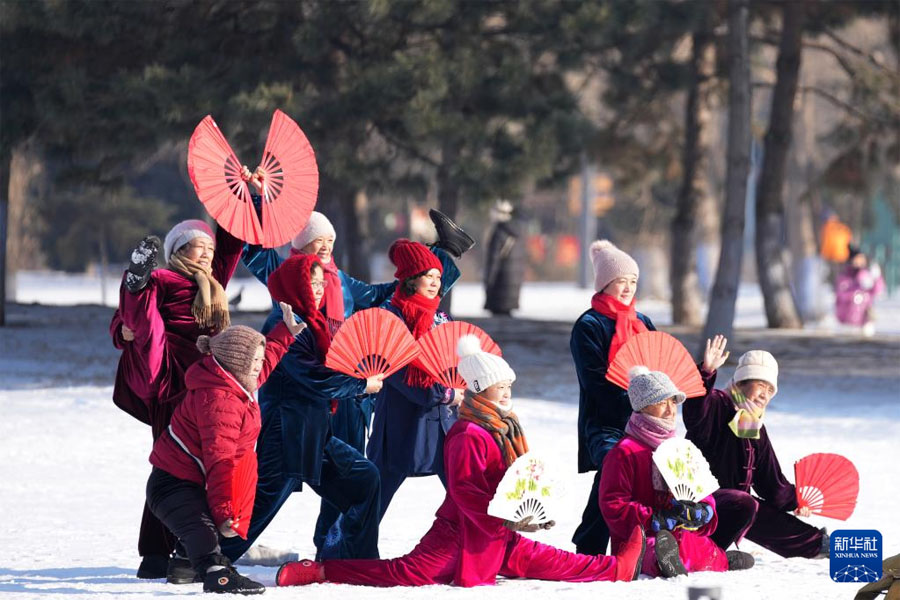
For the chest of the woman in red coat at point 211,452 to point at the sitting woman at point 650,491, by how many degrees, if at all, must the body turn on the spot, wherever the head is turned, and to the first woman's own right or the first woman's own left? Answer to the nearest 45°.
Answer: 0° — they already face them

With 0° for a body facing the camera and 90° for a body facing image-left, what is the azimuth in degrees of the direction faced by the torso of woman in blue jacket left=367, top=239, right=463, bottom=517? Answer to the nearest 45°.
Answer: approximately 315°

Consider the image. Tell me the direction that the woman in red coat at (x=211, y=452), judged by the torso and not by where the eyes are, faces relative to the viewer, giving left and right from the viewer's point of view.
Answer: facing to the right of the viewer

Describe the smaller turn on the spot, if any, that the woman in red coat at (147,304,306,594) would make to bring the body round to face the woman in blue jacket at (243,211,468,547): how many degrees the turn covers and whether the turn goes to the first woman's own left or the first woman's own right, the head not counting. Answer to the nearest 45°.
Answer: approximately 45° to the first woman's own left

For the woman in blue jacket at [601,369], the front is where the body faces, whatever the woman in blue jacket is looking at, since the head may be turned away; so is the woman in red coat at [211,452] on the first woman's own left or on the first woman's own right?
on the first woman's own right

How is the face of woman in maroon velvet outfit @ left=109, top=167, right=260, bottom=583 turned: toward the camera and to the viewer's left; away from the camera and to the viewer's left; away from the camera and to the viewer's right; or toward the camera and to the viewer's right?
toward the camera and to the viewer's right

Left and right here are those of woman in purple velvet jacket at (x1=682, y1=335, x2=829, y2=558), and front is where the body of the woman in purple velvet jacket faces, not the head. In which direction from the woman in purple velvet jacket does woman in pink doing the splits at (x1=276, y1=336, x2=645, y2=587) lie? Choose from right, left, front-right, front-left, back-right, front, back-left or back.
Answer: right

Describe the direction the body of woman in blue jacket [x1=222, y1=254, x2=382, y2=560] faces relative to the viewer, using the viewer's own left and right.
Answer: facing to the right of the viewer

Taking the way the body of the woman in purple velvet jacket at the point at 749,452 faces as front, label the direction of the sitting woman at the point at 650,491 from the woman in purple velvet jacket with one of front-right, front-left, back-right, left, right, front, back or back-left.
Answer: right

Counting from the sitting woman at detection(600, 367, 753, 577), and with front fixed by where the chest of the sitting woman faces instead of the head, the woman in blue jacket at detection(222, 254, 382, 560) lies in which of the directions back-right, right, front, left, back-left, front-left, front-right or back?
back-right
